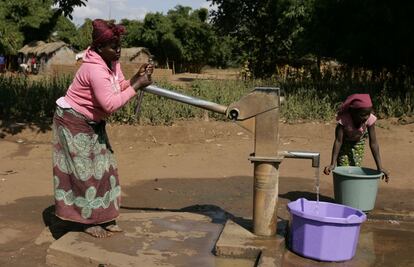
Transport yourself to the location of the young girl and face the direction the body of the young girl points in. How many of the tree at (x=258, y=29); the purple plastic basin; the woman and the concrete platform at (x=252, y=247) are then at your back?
1

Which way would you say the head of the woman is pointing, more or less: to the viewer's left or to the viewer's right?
to the viewer's right

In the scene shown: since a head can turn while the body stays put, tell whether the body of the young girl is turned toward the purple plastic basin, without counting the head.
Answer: yes

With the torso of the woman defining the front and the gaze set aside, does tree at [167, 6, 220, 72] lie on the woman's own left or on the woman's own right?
on the woman's own left

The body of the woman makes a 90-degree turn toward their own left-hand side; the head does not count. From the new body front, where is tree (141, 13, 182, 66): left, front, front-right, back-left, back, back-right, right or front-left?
front

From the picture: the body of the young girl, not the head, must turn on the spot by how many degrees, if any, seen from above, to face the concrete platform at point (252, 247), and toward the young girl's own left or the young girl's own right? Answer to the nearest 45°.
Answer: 0° — they already face it

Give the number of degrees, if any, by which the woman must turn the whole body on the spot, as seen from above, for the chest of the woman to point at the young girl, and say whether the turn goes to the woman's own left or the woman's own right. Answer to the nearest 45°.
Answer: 0° — they already face them

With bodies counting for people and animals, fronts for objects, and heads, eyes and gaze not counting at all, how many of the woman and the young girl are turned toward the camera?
1

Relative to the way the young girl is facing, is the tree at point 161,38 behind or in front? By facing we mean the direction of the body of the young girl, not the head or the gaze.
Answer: behind

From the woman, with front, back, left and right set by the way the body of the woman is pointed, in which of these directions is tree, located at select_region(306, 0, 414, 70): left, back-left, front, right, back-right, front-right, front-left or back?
front-left

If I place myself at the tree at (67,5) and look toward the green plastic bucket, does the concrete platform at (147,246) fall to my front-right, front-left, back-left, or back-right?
front-right

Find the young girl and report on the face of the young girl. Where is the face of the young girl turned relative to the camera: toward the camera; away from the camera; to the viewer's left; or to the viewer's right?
toward the camera

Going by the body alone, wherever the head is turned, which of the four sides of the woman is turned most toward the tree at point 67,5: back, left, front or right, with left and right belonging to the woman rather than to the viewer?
left

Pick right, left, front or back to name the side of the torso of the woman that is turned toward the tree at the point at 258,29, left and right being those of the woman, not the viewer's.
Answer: left

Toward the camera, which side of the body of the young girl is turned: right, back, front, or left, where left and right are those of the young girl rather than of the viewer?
front

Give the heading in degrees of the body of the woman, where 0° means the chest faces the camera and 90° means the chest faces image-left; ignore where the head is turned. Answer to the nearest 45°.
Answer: approximately 270°

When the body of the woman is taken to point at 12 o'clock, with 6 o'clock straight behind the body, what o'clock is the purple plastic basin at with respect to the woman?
The purple plastic basin is roughly at 1 o'clock from the woman.
